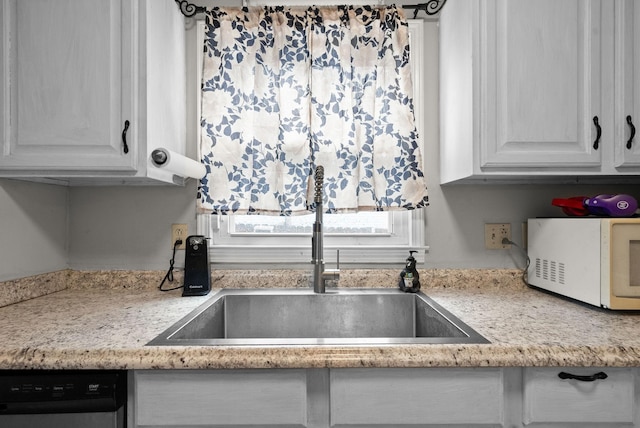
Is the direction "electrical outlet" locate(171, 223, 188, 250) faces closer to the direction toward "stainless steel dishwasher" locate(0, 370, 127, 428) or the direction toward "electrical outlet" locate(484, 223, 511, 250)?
the stainless steel dishwasher

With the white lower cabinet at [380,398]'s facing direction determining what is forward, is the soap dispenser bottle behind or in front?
behind

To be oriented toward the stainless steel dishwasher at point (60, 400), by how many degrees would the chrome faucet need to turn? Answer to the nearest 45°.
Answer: approximately 45° to its right

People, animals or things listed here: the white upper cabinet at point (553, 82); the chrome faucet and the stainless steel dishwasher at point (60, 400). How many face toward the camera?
3

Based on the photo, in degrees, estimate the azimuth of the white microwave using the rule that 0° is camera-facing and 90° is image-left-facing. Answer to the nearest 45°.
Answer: approximately 315°

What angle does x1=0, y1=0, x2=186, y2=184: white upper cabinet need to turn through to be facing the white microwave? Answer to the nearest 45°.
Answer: approximately 45° to its left

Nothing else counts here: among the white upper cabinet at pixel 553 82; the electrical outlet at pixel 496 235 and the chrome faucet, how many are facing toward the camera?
3

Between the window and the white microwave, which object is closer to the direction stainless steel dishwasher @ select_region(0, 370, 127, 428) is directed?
the white microwave

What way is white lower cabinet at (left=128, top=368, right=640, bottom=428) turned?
toward the camera

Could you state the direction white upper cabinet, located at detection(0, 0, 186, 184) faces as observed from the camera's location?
facing the viewer

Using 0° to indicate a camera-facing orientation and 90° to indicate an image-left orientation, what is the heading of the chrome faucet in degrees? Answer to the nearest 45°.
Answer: approximately 0°

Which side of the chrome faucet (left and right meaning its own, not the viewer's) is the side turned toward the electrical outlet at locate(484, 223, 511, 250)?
left

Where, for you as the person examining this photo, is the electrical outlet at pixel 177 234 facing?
facing the viewer
